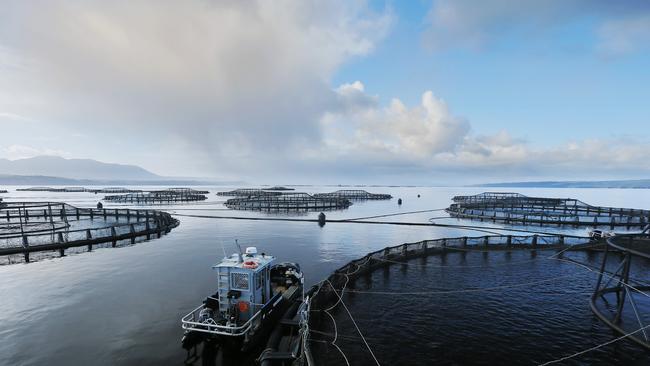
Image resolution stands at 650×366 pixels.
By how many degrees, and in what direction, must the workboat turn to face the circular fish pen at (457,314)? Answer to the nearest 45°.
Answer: approximately 45° to its right

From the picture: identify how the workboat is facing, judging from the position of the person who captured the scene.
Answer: facing away from the viewer and to the right of the viewer

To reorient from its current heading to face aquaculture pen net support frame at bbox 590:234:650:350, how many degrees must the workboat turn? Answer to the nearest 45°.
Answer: approximately 45° to its right
